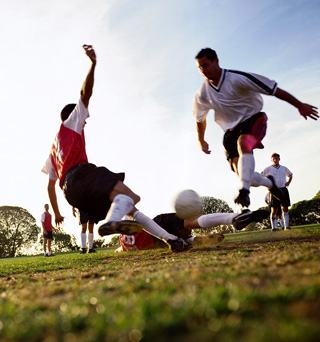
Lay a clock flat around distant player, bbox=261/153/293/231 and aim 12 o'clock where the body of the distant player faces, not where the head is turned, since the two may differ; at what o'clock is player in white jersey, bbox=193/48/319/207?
The player in white jersey is roughly at 12 o'clock from the distant player.

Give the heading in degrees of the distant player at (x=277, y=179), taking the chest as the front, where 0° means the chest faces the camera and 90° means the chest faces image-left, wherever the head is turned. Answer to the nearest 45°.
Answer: approximately 0°

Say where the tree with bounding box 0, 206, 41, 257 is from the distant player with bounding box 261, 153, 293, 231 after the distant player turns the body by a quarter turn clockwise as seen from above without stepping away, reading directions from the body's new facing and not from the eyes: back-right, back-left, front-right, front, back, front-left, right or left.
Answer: front-right

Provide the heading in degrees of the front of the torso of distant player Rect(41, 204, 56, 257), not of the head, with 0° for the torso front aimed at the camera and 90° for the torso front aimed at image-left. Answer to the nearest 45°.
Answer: approximately 315°

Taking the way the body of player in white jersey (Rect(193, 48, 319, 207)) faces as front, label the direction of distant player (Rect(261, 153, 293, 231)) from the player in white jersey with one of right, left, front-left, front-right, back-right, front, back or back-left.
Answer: back-right
